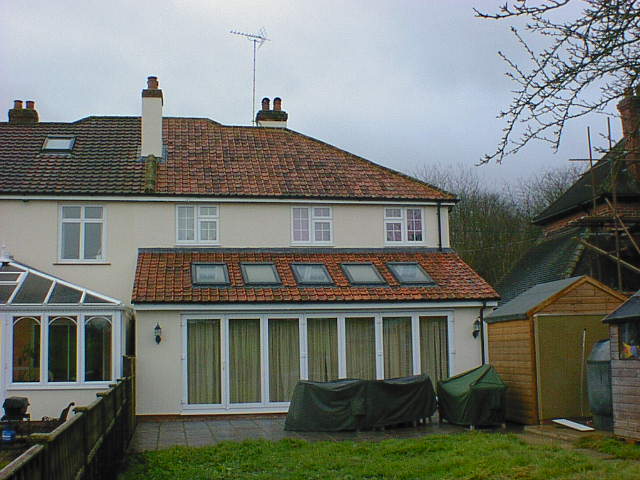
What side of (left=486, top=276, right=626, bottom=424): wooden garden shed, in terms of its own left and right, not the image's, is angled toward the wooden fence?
right

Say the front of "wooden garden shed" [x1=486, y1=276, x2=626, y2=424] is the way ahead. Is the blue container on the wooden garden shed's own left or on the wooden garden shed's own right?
on the wooden garden shed's own right

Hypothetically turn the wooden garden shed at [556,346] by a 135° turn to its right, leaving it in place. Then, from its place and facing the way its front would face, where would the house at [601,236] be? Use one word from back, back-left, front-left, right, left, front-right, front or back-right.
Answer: right

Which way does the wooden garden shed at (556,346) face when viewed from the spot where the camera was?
facing the viewer and to the right of the viewer
